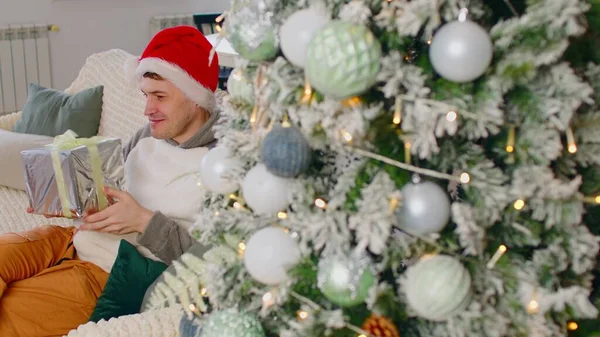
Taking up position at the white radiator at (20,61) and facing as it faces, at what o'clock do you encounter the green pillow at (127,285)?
The green pillow is roughly at 12 o'clock from the white radiator.

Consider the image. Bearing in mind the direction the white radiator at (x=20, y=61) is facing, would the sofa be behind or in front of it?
in front

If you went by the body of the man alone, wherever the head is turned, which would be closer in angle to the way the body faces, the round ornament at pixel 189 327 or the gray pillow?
the round ornament

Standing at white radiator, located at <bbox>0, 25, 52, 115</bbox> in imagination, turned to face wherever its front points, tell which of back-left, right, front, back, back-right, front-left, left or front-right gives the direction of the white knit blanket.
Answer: front

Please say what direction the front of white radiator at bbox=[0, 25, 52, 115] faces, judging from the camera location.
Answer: facing the viewer

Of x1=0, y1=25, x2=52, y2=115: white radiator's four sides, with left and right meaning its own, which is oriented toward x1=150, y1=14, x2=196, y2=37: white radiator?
left

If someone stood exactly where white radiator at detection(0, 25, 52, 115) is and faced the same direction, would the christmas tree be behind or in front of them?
in front

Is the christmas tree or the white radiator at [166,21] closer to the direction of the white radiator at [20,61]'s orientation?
the christmas tree
